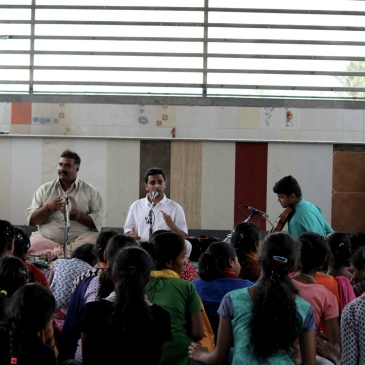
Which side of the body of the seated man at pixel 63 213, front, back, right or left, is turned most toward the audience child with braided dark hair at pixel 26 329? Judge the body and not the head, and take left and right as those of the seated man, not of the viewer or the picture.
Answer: front

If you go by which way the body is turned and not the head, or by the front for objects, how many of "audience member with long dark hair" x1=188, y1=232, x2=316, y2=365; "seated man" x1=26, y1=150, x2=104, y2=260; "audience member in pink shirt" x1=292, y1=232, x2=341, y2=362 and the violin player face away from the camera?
2

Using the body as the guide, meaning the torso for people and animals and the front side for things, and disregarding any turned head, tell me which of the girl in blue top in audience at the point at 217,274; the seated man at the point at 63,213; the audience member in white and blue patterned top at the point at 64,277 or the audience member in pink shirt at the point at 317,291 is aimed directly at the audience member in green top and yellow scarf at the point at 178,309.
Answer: the seated man

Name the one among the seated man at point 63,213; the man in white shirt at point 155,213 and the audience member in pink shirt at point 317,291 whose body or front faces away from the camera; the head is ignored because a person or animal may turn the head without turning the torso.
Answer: the audience member in pink shirt

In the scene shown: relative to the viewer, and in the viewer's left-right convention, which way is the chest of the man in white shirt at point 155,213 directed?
facing the viewer

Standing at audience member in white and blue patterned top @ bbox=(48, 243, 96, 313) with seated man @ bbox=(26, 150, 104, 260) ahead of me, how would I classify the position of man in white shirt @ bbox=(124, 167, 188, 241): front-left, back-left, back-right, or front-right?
front-right

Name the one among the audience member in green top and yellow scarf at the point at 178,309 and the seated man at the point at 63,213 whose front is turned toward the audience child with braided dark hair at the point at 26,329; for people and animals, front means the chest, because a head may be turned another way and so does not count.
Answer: the seated man

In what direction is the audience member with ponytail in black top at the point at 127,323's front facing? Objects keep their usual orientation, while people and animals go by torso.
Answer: away from the camera

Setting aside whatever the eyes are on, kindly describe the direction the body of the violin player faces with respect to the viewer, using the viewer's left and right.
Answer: facing to the left of the viewer

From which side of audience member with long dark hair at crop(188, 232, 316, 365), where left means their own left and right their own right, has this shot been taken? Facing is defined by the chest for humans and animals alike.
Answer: back

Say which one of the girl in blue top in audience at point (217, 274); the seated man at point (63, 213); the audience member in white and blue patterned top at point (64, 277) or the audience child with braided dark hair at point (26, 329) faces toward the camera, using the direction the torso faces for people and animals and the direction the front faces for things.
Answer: the seated man

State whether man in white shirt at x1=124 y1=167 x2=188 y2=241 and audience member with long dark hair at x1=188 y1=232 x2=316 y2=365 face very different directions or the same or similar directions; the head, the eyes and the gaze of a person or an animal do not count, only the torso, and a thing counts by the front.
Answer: very different directions

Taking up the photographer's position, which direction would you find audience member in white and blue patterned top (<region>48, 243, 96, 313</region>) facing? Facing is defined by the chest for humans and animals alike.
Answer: facing away from the viewer and to the right of the viewer

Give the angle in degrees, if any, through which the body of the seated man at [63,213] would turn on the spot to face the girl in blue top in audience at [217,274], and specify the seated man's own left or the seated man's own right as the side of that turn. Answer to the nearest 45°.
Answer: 0° — they already face them

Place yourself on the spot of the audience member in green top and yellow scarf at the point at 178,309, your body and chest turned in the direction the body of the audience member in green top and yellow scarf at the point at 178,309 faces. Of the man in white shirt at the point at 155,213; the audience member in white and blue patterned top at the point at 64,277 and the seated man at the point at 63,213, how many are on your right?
0

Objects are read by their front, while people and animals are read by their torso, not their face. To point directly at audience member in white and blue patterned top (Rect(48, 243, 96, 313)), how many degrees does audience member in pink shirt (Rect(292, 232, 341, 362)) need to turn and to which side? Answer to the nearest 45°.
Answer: approximately 45° to their left

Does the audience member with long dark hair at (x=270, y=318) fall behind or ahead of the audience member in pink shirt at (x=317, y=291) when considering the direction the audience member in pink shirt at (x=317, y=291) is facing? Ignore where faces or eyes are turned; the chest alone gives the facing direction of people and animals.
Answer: behind

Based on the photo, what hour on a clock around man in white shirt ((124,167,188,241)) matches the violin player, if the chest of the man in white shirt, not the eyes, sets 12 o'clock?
The violin player is roughly at 10 o'clock from the man in white shirt.

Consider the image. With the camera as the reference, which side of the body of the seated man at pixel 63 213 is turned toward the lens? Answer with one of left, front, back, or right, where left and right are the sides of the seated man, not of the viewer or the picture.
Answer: front

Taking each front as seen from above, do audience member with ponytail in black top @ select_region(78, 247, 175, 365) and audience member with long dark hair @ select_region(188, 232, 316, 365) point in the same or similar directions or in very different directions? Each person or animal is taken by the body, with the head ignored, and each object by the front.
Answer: same or similar directions

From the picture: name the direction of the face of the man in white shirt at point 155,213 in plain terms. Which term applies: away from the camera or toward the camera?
toward the camera
